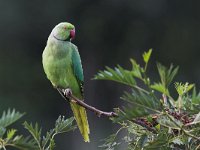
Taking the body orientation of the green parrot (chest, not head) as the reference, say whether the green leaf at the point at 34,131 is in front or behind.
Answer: in front

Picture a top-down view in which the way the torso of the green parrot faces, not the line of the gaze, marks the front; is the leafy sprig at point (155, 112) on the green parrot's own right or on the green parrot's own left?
on the green parrot's own left

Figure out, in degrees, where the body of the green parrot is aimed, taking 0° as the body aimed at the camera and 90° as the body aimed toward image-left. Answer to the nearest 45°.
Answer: approximately 45°

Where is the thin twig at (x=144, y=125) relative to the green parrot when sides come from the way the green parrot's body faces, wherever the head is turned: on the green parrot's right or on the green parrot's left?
on the green parrot's left

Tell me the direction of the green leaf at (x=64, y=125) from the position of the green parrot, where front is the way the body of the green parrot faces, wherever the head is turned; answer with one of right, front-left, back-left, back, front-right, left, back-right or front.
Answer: front-left
